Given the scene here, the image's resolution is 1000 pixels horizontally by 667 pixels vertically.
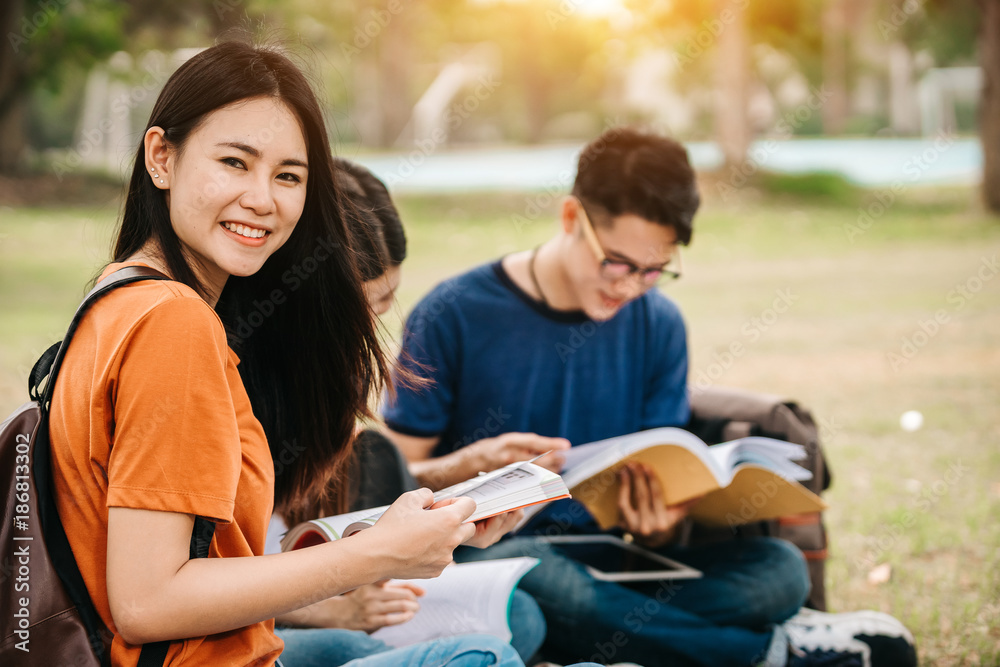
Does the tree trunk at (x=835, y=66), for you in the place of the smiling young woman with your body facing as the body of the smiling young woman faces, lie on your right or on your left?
on your left

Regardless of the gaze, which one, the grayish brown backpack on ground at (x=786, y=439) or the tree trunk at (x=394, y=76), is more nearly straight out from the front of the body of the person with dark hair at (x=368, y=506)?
the grayish brown backpack on ground

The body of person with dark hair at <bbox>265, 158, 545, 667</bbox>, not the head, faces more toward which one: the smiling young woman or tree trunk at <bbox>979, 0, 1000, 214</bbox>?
the smiling young woman

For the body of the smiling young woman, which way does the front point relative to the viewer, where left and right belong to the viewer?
facing to the right of the viewer

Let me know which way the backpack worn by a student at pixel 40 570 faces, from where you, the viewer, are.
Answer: facing to the left of the viewer

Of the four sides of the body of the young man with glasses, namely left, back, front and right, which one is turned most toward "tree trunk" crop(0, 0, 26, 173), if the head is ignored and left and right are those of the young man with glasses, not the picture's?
back

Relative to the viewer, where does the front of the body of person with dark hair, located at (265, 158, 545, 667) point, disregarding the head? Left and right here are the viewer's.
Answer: facing the viewer and to the right of the viewer

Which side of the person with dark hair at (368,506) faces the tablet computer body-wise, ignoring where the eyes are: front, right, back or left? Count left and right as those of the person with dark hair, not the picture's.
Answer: left
